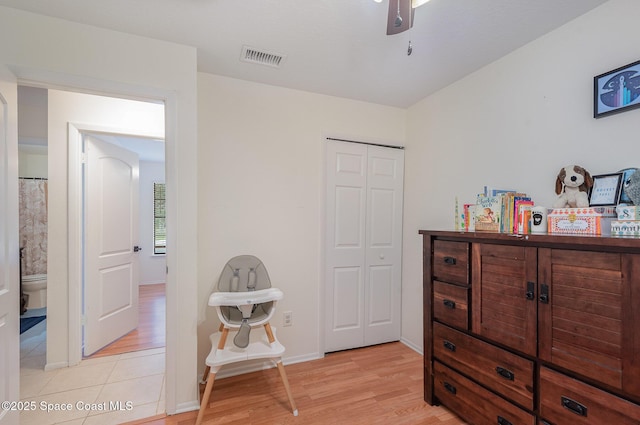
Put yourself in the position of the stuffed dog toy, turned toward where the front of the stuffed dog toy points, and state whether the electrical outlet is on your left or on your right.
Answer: on your right

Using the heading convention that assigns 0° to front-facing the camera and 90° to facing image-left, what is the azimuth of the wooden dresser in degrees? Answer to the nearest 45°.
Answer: approximately 45°

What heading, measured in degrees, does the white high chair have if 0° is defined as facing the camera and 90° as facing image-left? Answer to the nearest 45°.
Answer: approximately 0°

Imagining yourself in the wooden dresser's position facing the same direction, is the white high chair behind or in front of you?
in front

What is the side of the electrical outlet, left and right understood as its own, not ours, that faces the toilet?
right

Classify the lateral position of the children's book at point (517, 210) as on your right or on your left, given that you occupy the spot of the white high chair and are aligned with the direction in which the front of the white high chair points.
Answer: on your left

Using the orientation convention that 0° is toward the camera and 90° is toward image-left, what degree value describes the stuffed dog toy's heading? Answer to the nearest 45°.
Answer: approximately 0°
